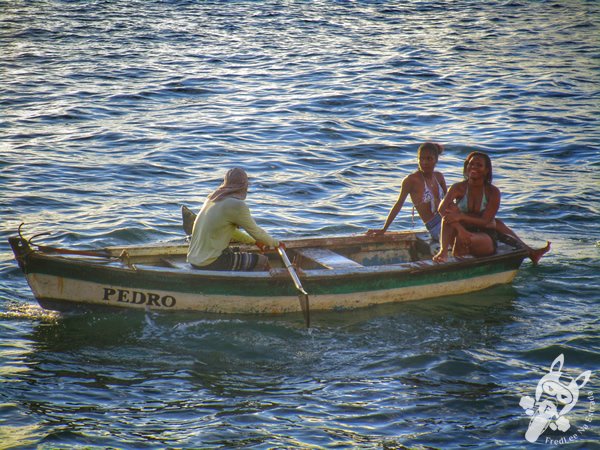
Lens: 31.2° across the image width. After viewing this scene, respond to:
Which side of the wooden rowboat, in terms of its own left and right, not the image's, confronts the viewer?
left

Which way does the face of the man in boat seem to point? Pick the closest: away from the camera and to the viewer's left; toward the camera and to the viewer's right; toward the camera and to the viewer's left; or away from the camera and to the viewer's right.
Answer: away from the camera and to the viewer's right
